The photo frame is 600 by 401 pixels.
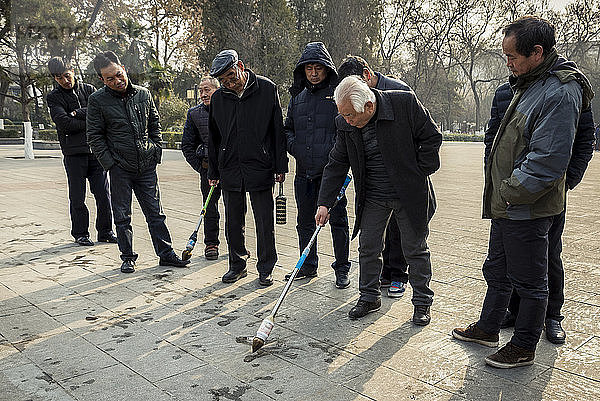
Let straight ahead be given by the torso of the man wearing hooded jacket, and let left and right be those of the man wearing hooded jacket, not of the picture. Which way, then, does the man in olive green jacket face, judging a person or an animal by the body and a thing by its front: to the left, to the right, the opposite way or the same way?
to the right

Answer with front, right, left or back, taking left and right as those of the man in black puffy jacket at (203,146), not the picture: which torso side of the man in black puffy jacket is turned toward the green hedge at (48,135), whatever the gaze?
back

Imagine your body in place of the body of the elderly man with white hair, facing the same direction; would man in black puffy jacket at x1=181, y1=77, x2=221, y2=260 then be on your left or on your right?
on your right

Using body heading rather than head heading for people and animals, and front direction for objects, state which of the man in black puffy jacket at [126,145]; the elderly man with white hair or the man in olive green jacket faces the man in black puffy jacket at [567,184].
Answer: the man in black puffy jacket at [126,145]

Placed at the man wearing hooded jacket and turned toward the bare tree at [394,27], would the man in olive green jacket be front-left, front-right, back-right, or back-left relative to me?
back-right

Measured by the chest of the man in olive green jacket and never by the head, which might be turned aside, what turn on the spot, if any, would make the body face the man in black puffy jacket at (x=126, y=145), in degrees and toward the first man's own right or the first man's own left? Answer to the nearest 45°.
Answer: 0° — they already face them

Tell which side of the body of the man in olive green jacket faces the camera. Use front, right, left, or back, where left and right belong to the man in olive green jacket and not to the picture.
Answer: left

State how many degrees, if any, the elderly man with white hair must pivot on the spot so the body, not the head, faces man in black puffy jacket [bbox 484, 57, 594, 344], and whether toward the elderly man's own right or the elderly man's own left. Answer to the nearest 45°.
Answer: approximately 135° to the elderly man's own left

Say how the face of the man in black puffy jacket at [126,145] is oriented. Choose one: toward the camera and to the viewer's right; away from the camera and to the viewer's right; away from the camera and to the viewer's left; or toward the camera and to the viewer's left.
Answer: toward the camera and to the viewer's right

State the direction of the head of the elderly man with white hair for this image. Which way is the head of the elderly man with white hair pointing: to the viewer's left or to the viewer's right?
to the viewer's left
